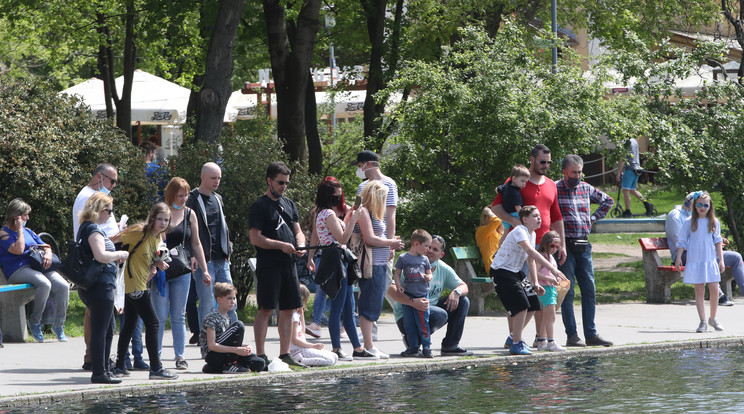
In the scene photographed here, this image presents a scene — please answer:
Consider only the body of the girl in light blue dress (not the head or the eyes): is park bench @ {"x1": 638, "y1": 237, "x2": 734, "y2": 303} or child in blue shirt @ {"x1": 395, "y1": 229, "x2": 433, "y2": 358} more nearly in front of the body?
the child in blue shirt

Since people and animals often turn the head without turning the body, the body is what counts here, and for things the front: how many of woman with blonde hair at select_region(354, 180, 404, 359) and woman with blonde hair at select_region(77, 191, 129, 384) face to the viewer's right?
2

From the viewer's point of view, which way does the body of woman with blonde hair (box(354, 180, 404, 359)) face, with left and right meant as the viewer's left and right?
facing to the right of the viewer

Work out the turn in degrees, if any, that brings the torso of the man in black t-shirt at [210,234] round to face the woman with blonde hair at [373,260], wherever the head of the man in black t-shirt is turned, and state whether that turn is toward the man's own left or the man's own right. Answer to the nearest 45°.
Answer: approximately 45° to the man's own left

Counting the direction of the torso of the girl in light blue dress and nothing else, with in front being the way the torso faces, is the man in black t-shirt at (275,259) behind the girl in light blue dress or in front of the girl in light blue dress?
in front

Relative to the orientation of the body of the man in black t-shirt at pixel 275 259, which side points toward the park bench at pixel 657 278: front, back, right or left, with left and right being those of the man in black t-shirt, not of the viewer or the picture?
left

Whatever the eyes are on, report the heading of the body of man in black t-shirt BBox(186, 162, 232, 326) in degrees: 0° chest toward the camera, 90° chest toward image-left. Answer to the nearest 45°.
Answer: approximately 315°

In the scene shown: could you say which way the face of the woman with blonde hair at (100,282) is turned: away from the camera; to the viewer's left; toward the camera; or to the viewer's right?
to the viewer's right
